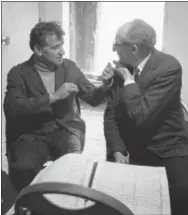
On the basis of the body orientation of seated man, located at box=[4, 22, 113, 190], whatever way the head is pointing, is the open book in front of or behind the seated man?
in front

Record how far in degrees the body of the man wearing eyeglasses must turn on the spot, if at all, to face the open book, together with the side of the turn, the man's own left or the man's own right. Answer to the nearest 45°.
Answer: approximately 45° to the man's own left

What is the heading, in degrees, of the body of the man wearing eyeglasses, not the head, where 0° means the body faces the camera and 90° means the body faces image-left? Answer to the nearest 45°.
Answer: approximately 45°

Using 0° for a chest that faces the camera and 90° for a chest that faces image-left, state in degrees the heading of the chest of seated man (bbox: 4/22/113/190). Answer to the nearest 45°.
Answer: approximately 315°

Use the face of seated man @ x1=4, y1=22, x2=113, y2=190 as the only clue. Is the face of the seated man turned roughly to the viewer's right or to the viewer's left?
to the viewer's right
